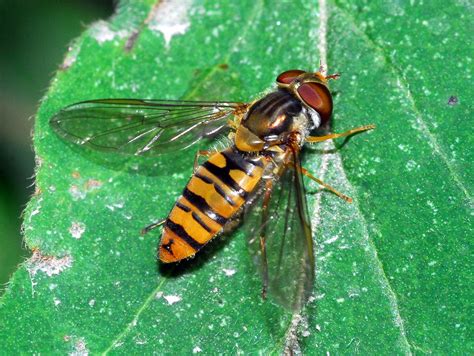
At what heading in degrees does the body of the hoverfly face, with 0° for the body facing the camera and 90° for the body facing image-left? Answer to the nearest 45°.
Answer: approximately 225°
